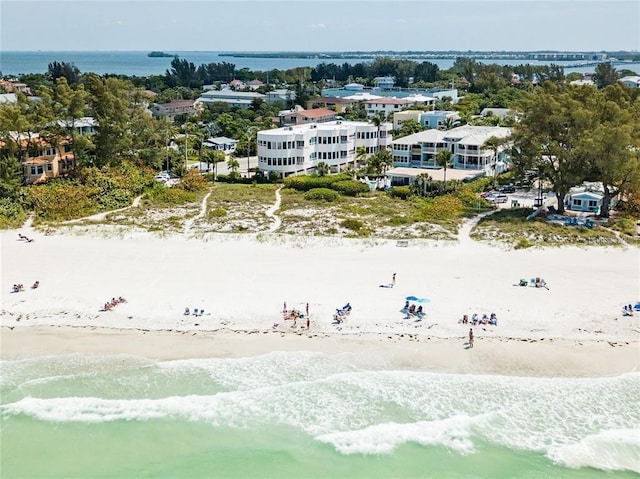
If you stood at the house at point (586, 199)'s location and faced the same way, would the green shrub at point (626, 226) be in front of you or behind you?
in front

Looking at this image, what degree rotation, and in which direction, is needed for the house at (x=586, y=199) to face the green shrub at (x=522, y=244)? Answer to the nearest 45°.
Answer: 0° — it already faces it

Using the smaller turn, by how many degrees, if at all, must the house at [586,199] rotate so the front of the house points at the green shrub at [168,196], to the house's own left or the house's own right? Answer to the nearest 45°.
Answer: approximately 90° to the house's own right

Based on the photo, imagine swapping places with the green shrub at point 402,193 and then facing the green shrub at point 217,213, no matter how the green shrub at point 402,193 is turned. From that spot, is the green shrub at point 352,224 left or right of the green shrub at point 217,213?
left

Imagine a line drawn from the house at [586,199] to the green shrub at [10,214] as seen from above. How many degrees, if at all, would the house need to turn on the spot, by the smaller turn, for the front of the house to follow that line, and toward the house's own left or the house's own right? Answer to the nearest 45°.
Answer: approximately 45° to the house's own right

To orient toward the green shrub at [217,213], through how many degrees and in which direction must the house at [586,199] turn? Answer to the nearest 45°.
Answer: approximately 45° to its right

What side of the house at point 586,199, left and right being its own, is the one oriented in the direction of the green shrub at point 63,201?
right

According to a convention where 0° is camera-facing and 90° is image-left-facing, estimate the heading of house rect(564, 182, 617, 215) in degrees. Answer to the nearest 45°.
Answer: approximately 0°

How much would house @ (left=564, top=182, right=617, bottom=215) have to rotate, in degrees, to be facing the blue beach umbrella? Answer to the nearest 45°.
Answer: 0° — it already faces it

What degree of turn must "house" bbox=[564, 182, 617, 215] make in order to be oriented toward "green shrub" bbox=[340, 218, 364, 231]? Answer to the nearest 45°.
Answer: approximately 45° to its right

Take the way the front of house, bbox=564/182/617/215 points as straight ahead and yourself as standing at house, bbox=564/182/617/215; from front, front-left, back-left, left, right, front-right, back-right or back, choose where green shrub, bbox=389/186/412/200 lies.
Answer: right
